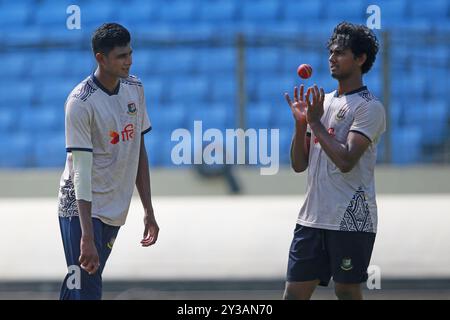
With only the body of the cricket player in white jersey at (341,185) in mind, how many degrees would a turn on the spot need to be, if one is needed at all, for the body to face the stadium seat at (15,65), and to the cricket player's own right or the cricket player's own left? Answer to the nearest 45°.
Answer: approximately 90° to the cricket player's own right

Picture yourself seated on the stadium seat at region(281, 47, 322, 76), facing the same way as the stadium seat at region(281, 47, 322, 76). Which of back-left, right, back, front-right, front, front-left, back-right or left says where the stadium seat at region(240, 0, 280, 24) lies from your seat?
back

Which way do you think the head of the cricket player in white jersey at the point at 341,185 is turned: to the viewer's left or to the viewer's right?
to the viewer's left

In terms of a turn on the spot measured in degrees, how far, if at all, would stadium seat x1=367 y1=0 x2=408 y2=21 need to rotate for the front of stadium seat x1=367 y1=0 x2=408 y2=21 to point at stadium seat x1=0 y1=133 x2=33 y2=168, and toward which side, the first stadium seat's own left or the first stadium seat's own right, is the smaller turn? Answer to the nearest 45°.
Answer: approximately 45° to the first stadium seat's own right

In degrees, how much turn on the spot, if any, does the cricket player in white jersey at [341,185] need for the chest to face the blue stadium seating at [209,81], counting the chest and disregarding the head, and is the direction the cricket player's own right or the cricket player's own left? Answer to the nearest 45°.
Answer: approximately 135° to the cricket player's own right

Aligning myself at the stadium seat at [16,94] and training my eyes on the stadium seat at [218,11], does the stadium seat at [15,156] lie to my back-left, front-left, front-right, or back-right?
back-right

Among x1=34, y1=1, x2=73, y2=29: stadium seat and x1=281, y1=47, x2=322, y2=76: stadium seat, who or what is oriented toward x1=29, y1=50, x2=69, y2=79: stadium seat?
x1=34, y1=1, x2=73, y2=29: stadium seat

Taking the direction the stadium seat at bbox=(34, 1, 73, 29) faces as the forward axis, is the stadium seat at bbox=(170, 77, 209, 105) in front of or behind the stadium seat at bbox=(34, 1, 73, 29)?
in front

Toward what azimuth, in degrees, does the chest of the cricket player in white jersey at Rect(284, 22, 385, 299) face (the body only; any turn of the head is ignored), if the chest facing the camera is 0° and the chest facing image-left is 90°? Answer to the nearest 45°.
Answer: approximately 45°
